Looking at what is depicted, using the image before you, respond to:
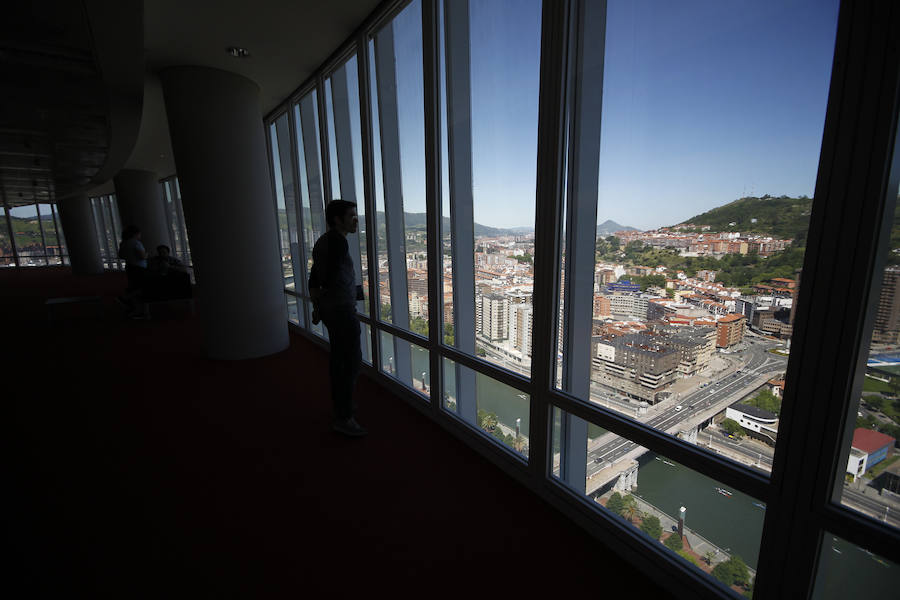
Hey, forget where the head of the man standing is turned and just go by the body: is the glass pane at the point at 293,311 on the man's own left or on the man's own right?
on the man's own left

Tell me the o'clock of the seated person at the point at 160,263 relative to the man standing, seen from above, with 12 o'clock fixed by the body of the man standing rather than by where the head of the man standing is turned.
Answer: The seated person is roughly at 8 o'clock from the man standing.

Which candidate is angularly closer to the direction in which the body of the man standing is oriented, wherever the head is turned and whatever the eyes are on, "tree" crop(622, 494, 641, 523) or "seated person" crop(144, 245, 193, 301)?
the tree

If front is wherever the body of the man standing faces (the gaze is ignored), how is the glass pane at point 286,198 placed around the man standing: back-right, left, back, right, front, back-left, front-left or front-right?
left

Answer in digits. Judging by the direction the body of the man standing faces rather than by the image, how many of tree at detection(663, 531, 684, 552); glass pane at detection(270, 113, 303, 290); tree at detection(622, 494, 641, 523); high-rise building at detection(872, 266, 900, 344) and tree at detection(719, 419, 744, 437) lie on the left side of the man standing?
1

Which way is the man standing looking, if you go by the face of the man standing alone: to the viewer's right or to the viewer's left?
to the viewer's right

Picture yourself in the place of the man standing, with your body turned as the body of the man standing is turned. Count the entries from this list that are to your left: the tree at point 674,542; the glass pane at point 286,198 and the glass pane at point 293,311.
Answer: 2

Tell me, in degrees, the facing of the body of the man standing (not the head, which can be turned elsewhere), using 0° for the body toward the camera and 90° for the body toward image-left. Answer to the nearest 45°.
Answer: approximately 270°

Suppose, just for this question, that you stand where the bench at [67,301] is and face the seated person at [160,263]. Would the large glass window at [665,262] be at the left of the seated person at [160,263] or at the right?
right
